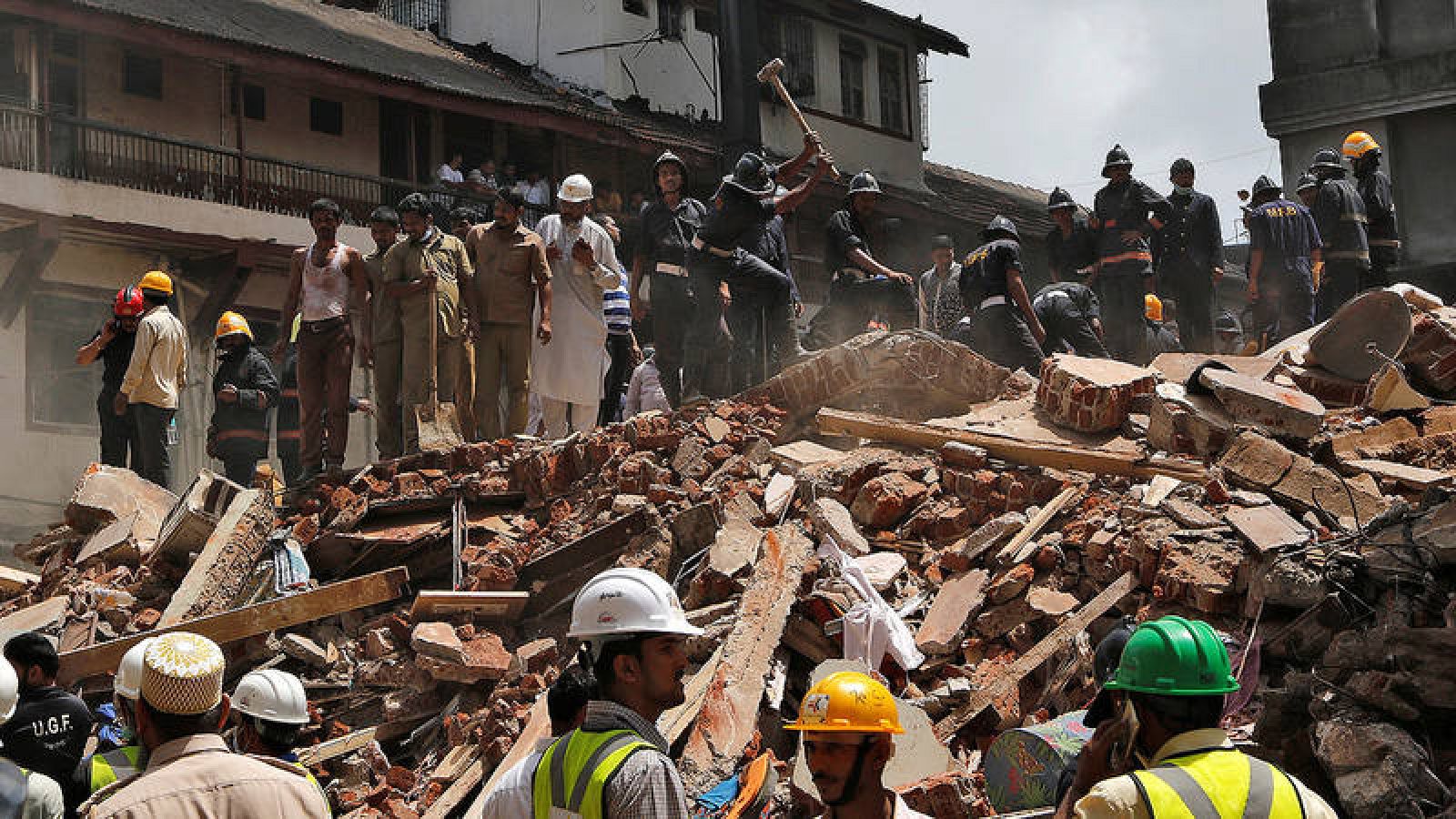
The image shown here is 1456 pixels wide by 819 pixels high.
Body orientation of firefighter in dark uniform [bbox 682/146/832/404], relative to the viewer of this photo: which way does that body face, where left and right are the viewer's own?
facing to the right of the viewer

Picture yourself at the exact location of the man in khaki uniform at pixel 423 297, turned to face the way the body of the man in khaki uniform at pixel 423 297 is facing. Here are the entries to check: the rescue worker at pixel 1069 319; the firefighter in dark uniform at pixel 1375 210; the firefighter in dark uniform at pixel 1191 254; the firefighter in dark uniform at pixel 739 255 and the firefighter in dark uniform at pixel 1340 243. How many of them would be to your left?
5

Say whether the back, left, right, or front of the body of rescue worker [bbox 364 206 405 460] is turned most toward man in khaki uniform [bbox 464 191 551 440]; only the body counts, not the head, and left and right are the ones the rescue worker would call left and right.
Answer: left

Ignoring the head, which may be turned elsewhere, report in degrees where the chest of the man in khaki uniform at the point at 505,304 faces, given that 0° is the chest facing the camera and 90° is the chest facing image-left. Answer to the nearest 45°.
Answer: approximately 0°

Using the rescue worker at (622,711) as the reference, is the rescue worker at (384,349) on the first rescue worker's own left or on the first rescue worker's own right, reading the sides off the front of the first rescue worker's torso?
on the first rescue worker's own left

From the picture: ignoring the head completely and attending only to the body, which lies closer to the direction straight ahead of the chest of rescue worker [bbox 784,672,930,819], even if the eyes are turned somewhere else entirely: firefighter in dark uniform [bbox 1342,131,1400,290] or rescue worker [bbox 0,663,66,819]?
the rescue worker

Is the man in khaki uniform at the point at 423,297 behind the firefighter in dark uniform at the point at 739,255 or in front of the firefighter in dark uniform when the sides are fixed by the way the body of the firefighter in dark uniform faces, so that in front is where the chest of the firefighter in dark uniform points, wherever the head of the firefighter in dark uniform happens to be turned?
behind

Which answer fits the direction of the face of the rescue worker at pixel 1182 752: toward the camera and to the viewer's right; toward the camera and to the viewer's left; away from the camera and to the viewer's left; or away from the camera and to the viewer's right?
away from the camera and to the viewer's left

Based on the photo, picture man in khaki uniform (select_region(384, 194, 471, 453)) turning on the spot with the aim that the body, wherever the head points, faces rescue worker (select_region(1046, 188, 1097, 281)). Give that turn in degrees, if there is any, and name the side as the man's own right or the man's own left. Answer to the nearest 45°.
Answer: approximately 90° to the man's own left

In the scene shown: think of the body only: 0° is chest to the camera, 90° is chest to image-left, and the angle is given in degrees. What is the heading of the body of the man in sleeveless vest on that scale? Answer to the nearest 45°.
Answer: approximately 0°
